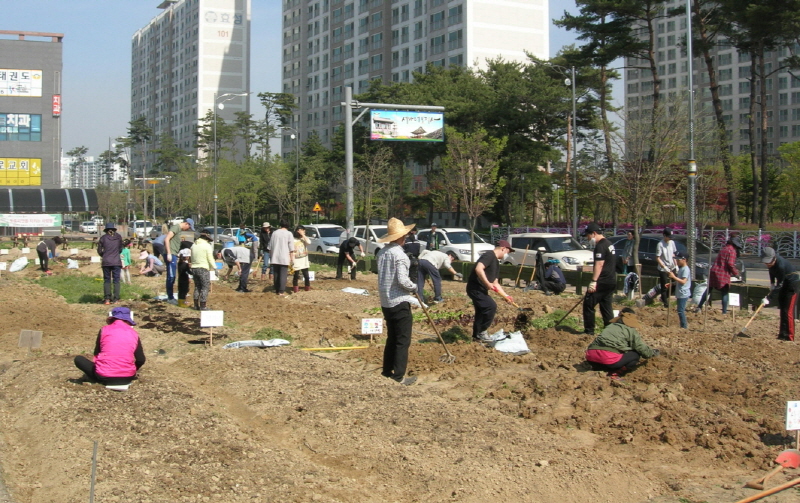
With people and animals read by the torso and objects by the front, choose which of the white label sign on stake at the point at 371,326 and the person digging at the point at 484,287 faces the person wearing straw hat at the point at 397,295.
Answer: the white label sign on stake

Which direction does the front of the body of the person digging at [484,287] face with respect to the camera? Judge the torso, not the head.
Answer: to the viewer's right

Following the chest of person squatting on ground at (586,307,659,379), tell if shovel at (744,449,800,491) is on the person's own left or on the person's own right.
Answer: on the person's own right

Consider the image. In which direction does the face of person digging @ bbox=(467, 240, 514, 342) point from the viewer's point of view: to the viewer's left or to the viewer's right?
to the viewer's right
